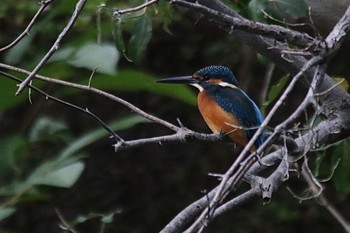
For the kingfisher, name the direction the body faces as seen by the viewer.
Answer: to the viewer's left

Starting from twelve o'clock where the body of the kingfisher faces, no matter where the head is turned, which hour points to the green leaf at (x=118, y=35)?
The green leaf is roughly at 1 o'clock from the kingfisher.
